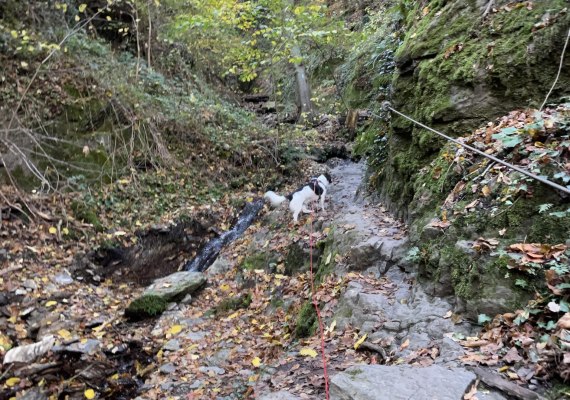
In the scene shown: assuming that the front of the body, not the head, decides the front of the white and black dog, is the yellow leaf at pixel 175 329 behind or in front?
behind

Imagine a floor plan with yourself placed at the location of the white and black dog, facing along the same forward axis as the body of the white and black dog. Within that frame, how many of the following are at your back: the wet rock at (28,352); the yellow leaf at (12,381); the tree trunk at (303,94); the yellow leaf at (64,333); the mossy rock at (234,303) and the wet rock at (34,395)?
5

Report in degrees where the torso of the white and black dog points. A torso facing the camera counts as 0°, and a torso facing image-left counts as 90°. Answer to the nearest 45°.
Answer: approximately 225°

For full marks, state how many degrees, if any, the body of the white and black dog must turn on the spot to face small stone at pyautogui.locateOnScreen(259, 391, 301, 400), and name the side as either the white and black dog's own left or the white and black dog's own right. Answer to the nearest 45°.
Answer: approximately 135° to the white and black dog's own right

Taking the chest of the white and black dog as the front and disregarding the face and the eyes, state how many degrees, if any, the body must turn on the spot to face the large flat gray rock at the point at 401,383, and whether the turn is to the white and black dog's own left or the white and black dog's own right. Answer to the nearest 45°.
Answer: approximately 135° to the white and black dog's own right

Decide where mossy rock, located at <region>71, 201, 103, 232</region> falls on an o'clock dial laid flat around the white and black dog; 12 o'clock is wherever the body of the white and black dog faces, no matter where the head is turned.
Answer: The mossy rock is roughly at 8 o'clock from the white and black dog.

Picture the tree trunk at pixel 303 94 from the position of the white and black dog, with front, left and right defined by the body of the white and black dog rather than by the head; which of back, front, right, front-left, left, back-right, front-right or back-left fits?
front-left

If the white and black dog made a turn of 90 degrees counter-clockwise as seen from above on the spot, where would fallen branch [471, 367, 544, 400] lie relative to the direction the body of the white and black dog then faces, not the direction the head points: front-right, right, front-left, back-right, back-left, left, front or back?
back-left

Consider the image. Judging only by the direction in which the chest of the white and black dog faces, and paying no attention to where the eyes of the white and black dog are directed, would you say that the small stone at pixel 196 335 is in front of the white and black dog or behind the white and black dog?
behind

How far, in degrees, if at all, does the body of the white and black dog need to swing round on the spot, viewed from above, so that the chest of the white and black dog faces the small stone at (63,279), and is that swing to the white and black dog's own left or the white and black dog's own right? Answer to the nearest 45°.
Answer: approximately 135° to the white and black dog's own left

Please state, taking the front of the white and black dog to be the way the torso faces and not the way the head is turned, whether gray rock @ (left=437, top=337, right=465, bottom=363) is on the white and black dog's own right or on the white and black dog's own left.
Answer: on the white and black dog's own right

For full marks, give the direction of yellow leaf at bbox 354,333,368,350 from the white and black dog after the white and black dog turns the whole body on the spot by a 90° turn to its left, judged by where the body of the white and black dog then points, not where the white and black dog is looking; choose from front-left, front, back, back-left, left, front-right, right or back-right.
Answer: back-left
